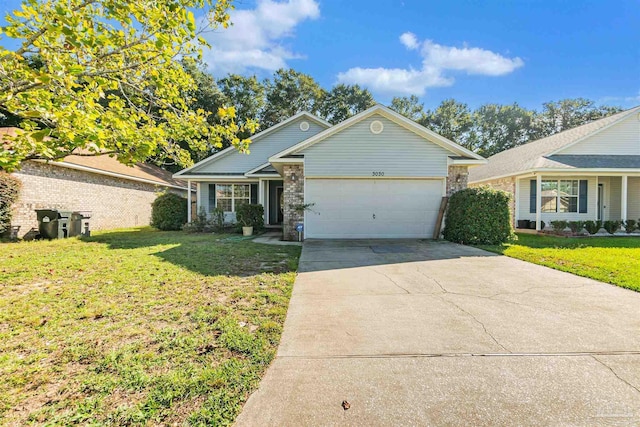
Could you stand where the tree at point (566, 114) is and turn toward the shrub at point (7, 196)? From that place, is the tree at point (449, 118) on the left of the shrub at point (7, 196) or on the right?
right

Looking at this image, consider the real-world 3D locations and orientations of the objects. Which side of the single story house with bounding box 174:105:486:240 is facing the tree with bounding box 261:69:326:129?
back

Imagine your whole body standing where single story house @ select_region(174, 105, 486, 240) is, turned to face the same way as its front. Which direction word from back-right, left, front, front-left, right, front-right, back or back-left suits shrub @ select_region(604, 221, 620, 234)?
left

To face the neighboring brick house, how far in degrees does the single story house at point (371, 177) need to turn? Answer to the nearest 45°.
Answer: approximately 90° to its right

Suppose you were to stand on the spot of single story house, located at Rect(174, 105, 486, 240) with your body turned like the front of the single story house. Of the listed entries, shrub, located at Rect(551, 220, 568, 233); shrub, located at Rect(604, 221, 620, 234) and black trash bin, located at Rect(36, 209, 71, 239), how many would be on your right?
1

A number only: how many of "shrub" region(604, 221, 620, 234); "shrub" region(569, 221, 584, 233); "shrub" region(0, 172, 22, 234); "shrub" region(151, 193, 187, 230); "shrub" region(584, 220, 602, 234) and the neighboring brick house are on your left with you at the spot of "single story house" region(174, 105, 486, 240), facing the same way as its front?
3

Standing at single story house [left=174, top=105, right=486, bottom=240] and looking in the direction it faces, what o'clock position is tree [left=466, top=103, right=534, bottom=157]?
The tree is roughly at 7 o'clock from the single story house.

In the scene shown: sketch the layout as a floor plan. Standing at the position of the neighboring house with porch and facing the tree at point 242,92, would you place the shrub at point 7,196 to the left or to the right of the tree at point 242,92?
left

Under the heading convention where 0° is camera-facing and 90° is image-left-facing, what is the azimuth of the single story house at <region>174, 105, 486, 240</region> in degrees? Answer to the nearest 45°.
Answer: approximately 0°

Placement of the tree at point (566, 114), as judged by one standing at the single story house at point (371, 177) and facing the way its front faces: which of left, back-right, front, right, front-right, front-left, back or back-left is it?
back-left

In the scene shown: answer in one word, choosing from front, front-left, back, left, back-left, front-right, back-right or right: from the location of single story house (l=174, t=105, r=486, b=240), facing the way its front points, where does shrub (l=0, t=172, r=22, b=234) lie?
right

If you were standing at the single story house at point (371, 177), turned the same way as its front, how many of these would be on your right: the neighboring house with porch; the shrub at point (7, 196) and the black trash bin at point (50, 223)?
2

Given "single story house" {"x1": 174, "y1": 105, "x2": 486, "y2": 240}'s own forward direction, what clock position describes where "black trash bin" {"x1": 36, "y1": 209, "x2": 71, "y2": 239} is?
The black trash bin is roughly at 3 o'clock from the single story house.
